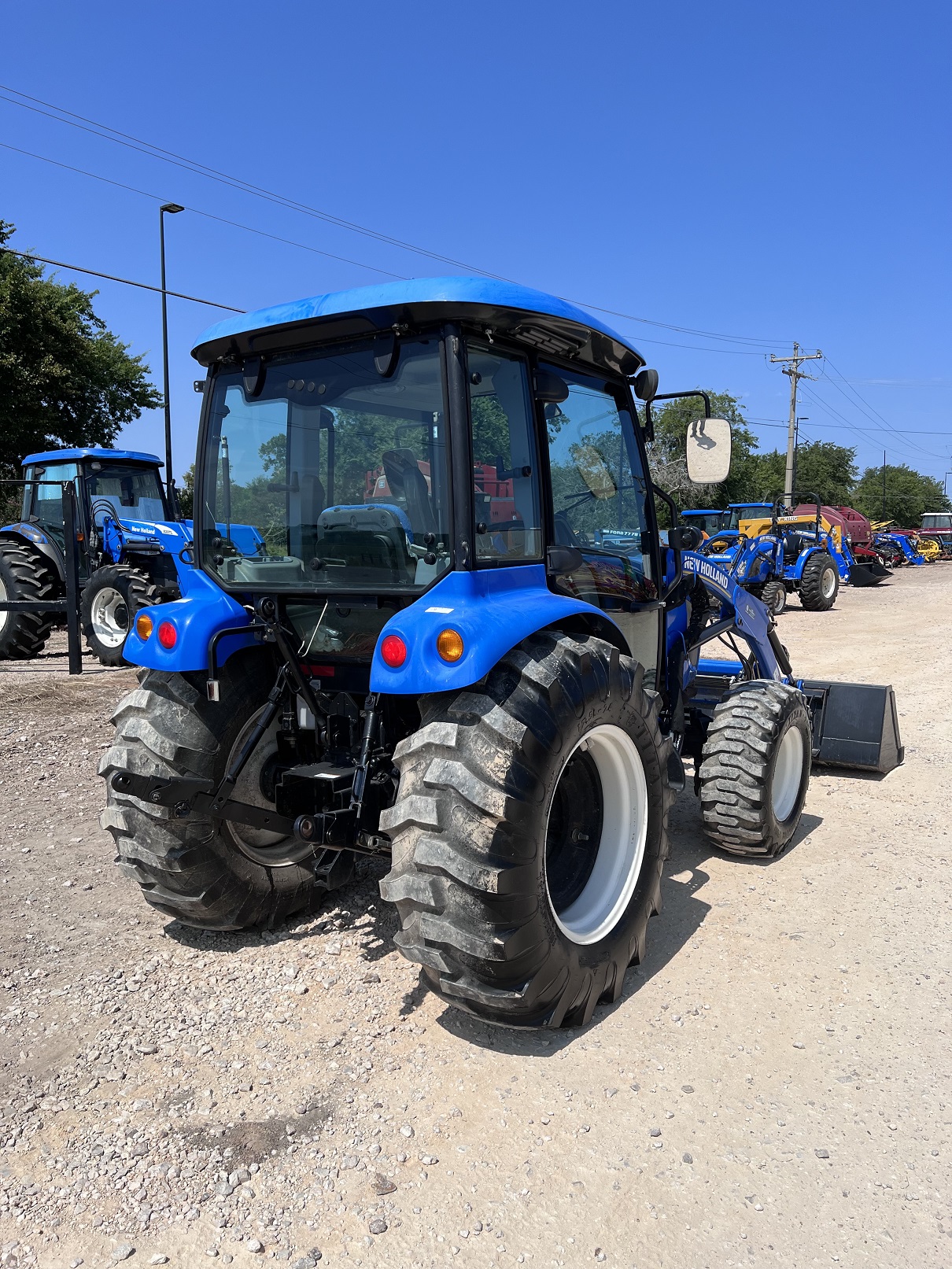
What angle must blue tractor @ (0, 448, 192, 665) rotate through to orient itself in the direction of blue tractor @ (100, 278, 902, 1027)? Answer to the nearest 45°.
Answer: approximately 45° to its right

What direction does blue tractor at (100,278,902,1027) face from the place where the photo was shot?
facing away from the viewer and to the right of the viewer

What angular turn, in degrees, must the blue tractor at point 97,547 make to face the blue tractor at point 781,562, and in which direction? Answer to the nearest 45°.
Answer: approximately 45° to its left

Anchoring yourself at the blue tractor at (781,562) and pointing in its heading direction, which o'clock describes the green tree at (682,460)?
The green tree is roughly at 4 o'clock from the blue tractor.
